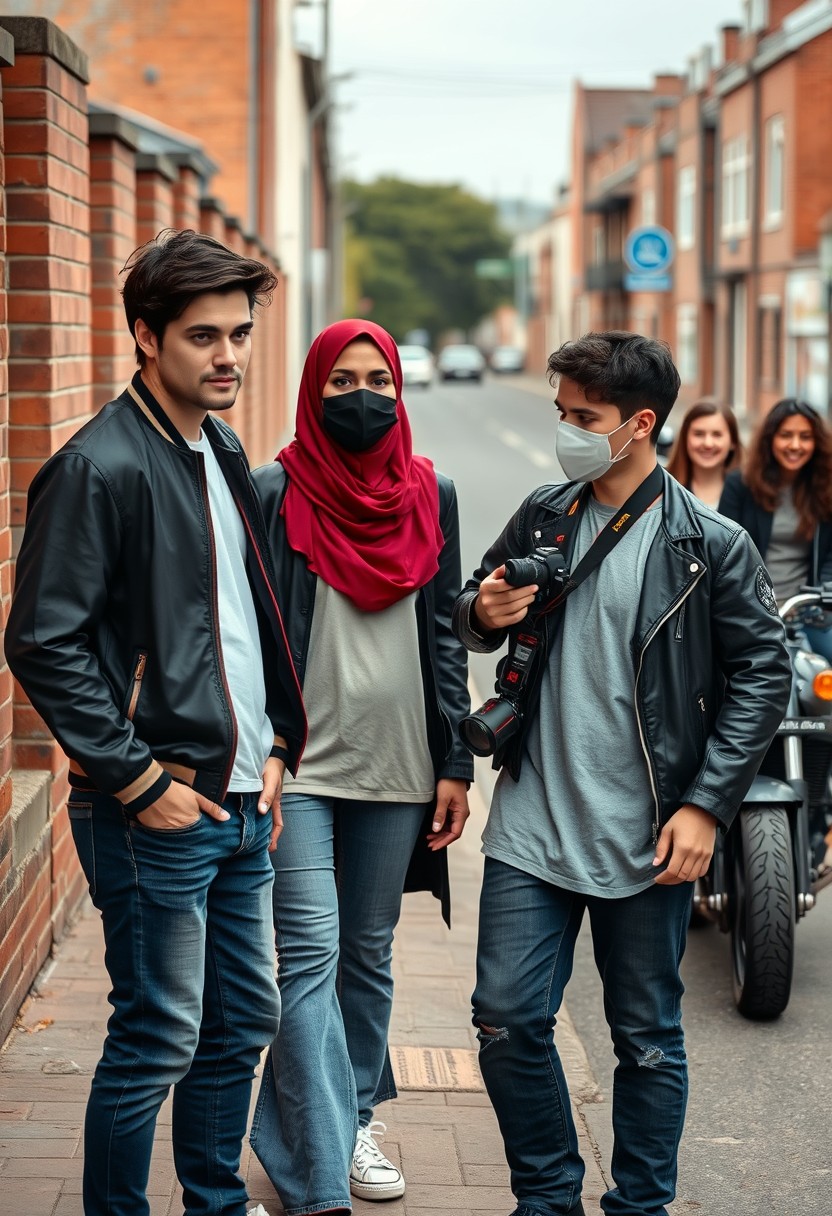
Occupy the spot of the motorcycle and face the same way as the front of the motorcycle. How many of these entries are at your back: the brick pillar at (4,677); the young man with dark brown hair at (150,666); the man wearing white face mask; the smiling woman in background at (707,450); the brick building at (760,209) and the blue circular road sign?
3

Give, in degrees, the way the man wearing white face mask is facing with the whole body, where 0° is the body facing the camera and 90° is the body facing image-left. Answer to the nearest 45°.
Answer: approximately 45°

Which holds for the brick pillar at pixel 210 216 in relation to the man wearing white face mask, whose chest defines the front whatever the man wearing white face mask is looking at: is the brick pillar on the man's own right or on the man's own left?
on the man's own right

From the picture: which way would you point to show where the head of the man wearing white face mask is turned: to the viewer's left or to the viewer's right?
to the viewer's left

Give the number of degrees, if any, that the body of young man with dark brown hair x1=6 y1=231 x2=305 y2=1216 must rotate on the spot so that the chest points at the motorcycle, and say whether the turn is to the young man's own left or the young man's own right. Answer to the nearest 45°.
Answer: approximately 90° to the young man's own left
